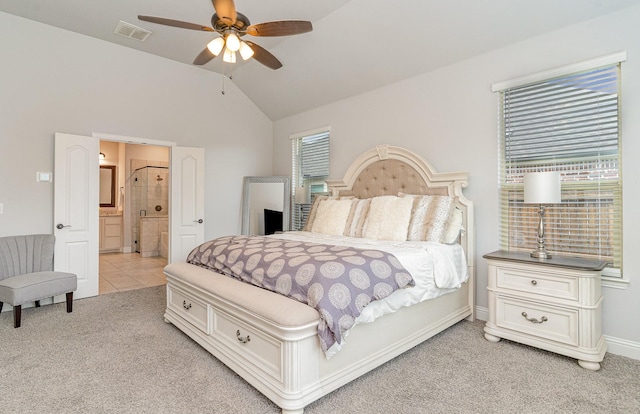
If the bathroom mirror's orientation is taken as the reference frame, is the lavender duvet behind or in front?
in front

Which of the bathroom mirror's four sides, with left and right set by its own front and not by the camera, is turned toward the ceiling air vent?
front

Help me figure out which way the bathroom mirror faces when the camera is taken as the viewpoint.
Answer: facing the viewer

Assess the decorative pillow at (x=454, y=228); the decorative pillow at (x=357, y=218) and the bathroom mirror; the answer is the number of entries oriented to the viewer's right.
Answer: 0

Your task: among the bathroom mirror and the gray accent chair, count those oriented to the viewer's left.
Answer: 0

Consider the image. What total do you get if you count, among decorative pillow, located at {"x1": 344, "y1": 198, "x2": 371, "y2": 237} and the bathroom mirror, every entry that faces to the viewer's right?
0

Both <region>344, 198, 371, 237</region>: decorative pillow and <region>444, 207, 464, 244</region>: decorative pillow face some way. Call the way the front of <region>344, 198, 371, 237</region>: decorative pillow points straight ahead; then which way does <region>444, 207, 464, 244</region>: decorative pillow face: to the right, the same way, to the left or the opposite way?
the same way

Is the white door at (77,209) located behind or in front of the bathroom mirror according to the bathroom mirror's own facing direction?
in front

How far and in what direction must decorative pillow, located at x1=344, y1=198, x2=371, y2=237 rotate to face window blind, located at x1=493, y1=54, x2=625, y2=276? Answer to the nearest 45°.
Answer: approximately 135° to its left

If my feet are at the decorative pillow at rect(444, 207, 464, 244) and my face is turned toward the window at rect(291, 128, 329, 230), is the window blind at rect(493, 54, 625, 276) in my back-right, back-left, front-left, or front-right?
back-right

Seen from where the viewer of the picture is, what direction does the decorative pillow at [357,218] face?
facing the viewer and to the left of the viewer

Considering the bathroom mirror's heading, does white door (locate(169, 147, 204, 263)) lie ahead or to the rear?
ahead

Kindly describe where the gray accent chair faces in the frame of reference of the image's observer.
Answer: facing the viewer and to the right of the viewer
